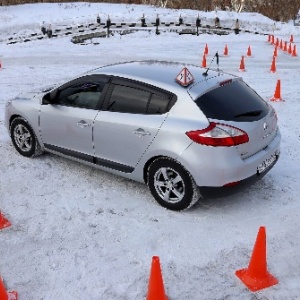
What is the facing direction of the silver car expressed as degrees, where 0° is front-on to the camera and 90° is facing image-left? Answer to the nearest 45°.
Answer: approximately 135°

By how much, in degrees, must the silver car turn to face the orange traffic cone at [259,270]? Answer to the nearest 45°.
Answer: approximately 180°

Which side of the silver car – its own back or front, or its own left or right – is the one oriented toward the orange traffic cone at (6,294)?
left

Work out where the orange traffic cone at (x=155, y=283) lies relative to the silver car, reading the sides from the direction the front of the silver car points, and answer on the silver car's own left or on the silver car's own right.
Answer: on the silver car's own left

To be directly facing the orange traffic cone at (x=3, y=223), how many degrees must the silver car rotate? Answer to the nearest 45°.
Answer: approximately 45° to its left

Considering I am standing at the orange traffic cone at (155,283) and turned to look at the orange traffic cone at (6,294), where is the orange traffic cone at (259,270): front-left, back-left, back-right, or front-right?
back-right
